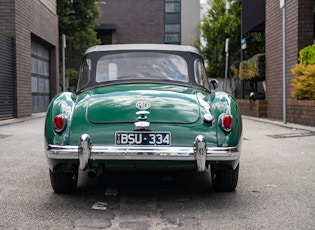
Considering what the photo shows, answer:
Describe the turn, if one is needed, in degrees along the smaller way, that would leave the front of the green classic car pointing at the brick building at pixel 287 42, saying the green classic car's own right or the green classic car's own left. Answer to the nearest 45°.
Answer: approximately 45° to the green classic car's own right

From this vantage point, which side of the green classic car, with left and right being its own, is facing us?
back

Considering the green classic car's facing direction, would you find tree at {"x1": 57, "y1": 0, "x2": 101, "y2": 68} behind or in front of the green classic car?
in front

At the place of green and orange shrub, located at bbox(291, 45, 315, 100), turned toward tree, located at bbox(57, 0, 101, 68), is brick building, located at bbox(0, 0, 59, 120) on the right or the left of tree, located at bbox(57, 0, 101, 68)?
left

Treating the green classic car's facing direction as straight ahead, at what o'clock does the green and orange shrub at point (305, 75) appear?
The green and orange shrub is roughly at 1 o'clock from the green classic car.

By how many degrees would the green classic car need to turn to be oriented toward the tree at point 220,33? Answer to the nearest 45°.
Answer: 0° — it already faces it
